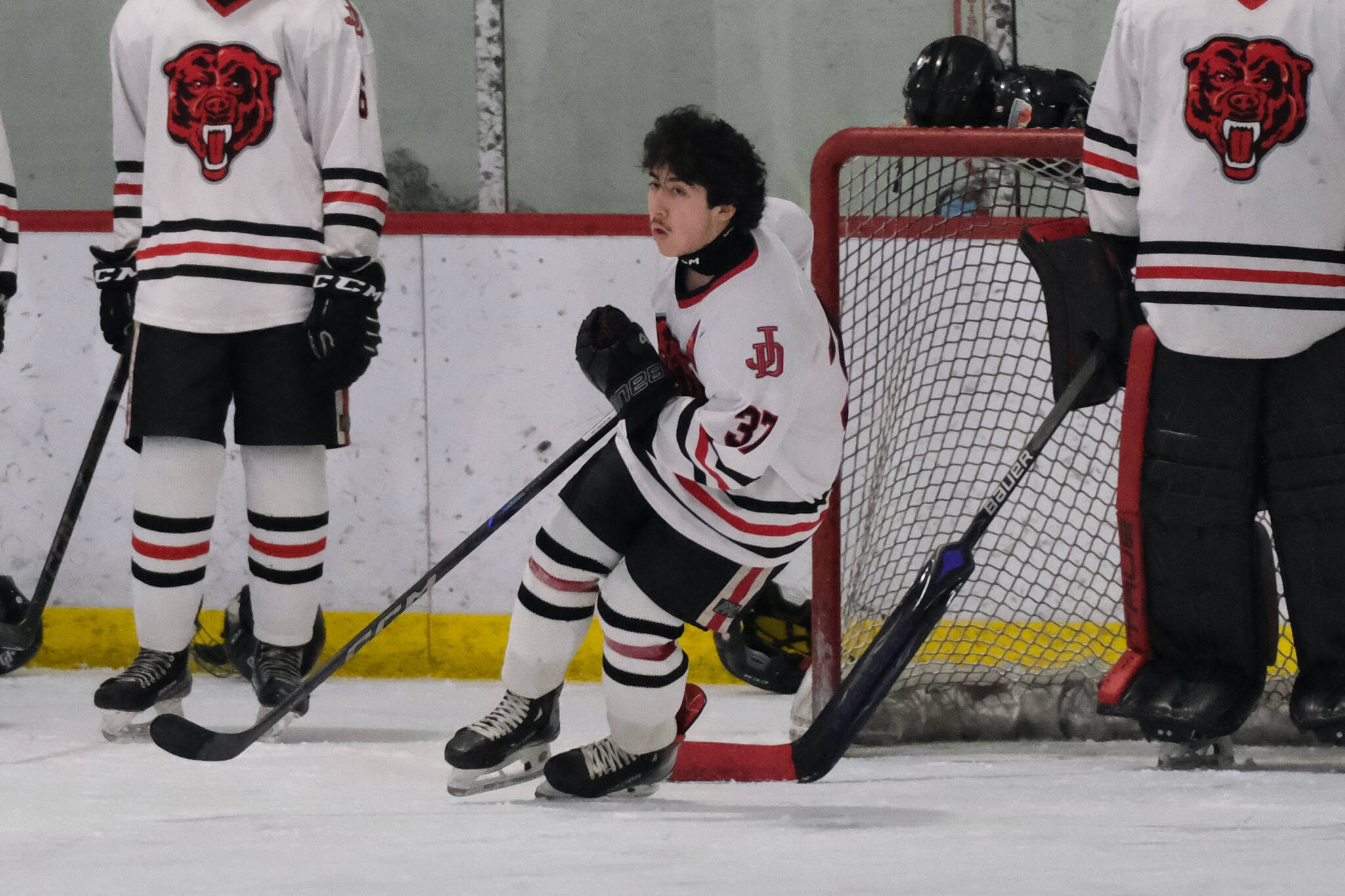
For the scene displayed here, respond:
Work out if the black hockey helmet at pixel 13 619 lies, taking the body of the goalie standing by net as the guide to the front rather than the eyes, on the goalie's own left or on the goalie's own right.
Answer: on the goalie's own right

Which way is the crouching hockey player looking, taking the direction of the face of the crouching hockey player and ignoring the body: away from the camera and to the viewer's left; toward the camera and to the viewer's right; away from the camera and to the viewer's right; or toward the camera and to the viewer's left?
toward the camera and to the viewer's left

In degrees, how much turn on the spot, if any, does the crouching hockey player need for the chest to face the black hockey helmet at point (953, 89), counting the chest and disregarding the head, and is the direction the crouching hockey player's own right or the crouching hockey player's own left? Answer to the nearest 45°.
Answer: approximately 180°

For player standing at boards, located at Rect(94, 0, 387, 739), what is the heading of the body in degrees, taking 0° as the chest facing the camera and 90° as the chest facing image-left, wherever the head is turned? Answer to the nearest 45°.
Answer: approximately 0°
